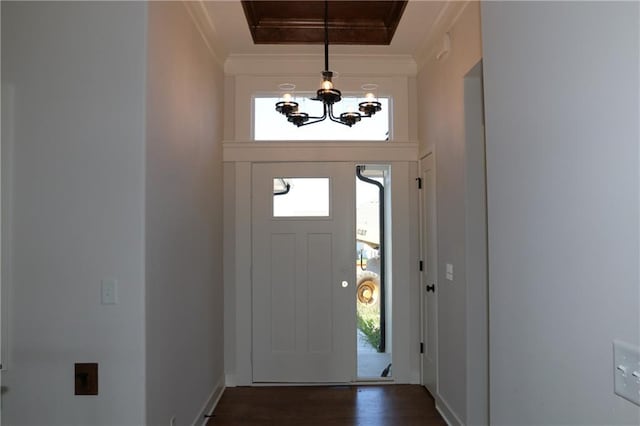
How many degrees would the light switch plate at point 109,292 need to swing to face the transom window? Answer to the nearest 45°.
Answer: approximately 135° to its left

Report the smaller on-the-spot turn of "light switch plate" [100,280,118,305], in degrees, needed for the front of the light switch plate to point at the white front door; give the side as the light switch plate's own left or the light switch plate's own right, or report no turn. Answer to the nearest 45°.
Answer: approximately 135° to the light switch plate's own left

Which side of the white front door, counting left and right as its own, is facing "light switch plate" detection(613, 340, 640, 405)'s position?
front

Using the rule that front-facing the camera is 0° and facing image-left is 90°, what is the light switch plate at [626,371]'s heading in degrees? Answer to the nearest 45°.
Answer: approximately 45°

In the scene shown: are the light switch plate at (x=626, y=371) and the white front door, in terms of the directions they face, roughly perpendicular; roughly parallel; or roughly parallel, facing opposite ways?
roughly perpendicular

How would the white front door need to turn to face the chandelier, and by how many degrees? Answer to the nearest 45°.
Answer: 0° — it already faces it

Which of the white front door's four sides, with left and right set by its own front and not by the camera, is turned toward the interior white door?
left
